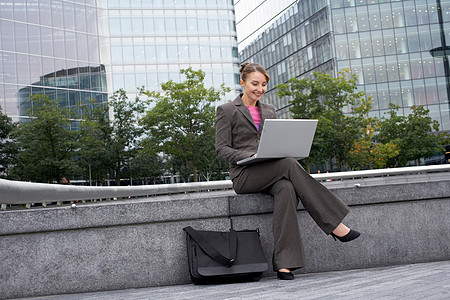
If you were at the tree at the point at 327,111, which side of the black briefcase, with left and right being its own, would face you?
back

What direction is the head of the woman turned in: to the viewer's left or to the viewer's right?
to the viewer's right

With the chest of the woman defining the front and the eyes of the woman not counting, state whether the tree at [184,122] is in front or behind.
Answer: behind

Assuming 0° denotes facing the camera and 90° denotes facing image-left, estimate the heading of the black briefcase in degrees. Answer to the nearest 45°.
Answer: approximately 0°

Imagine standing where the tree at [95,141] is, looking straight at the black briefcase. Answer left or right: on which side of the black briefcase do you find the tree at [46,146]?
right

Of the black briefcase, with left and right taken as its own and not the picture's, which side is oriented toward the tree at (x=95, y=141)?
back

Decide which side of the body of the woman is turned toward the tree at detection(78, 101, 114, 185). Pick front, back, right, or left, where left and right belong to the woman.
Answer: back

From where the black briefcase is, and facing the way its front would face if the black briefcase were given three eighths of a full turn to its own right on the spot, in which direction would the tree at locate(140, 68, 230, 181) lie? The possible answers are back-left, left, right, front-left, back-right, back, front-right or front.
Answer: front-right

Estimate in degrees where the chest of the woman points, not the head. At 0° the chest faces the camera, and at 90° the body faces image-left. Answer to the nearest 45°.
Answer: approximately 315°

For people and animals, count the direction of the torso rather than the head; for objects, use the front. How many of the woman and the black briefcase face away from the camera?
0
